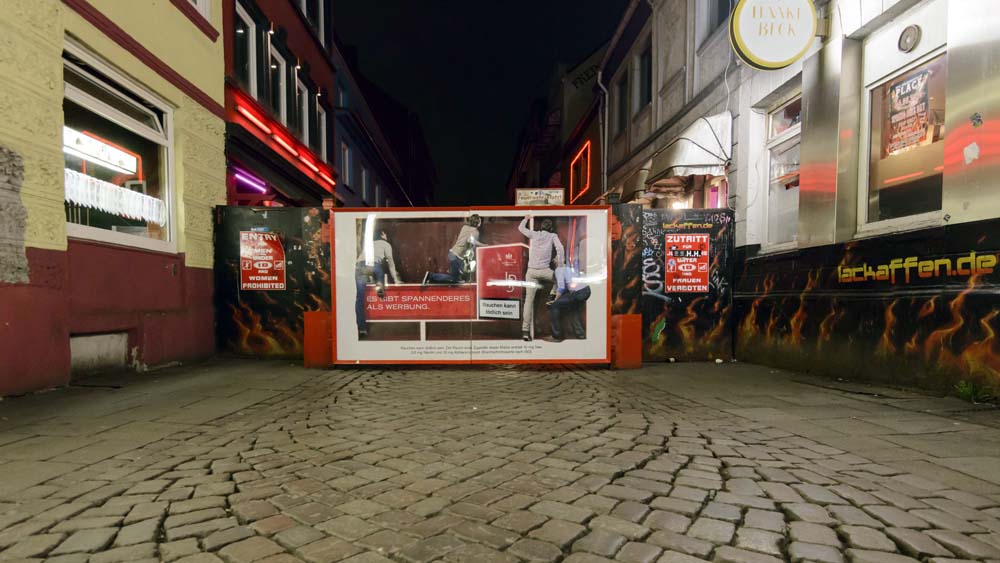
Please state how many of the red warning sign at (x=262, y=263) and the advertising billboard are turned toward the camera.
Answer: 2

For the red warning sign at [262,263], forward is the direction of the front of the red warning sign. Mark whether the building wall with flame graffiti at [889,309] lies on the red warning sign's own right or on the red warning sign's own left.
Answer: on the red warning sign's own left

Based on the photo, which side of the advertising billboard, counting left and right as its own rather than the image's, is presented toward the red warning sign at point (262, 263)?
right

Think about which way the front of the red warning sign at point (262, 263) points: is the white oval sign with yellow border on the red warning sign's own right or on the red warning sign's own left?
on the red warning sign's own left

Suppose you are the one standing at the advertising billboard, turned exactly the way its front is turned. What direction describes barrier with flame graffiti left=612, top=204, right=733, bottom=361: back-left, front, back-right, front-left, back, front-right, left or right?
left

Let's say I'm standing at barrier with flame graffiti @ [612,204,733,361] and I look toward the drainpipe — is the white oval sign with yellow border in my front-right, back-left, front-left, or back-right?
back-right

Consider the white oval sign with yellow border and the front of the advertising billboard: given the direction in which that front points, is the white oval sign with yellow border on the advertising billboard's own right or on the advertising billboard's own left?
on the advertising billboard's own left

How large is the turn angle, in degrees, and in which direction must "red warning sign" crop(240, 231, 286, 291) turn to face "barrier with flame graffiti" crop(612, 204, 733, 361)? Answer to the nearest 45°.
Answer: approximately 45° to its left

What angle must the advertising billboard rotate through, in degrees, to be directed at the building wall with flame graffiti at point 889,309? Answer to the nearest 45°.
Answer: approximately 90° to its left

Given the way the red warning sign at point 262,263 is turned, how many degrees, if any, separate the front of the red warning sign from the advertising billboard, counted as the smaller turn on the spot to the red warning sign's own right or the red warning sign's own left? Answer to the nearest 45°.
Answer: approximately 45° to the red warning sign's own left

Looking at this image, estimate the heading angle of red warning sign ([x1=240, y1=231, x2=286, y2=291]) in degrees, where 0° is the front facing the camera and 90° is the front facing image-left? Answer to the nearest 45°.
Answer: approximately 0°
